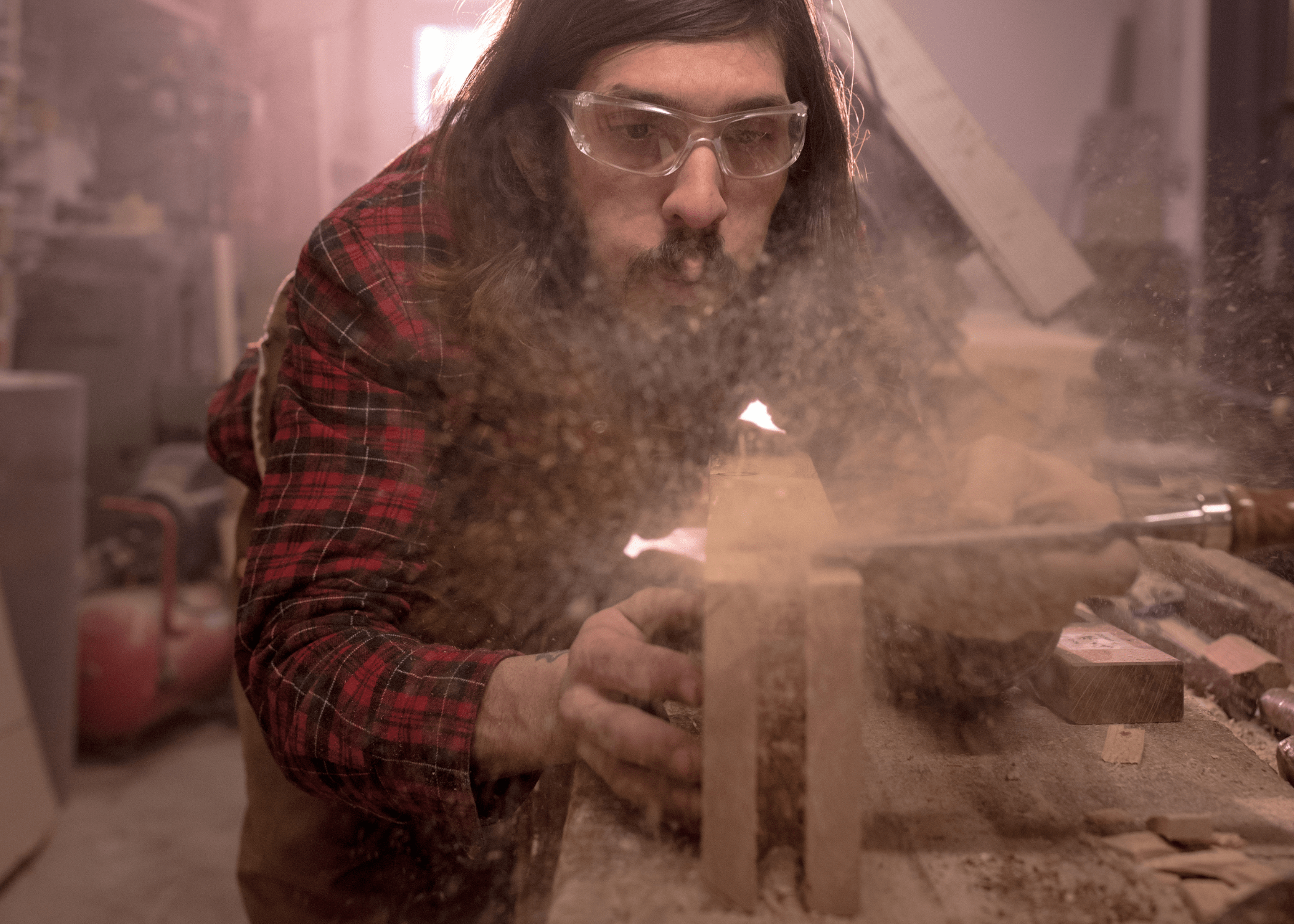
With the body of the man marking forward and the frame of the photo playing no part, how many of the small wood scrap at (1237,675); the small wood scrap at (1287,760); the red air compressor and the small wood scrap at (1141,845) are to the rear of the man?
1

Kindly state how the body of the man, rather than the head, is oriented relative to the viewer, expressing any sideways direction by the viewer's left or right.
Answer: facing the viewer and to the right of the viewer

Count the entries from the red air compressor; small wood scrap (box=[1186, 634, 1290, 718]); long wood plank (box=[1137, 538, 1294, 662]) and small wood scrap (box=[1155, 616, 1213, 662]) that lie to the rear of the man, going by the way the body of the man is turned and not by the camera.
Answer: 1

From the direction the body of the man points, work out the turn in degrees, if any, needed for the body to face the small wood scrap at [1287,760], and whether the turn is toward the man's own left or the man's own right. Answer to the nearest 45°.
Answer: approximately 45° to the man's own left

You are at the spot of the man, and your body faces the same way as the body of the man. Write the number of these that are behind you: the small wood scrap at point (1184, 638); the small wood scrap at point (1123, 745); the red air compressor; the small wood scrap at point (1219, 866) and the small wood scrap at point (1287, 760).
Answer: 1

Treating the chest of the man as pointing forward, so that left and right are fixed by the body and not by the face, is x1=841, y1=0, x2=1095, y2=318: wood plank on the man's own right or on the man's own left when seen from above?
on the man's own left

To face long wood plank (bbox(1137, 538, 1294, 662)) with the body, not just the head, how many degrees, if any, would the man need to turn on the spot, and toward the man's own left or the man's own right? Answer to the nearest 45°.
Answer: approximately 45° to the man's own left

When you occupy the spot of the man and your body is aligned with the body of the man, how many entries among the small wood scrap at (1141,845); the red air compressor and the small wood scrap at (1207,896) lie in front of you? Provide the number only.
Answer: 2

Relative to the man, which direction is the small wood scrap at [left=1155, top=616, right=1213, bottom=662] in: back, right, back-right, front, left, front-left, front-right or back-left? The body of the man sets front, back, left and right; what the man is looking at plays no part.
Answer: front-left

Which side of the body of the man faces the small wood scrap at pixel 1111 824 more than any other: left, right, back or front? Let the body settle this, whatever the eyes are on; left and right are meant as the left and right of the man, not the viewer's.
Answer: front

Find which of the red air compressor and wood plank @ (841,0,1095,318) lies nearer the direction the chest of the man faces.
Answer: the wood plank

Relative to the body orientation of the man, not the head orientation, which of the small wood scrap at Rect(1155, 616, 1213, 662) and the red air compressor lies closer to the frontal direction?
the small wood scrap

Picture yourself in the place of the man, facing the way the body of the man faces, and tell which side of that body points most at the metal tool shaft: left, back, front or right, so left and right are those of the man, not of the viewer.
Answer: front

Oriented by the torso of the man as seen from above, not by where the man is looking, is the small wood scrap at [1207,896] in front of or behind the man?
in front
